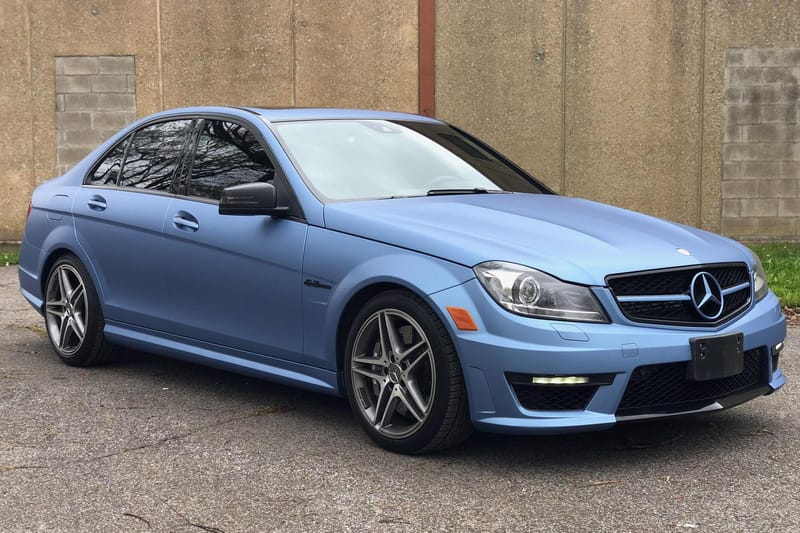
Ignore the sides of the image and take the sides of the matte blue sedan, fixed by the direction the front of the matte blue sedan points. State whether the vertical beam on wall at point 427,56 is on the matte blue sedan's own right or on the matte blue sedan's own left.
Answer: on the matte blue sedan's own left

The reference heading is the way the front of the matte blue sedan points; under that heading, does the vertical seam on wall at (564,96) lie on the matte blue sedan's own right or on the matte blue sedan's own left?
on the matte blue sedan's own left

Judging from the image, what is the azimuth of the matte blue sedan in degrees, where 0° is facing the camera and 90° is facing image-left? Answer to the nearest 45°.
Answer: approximately 315°
